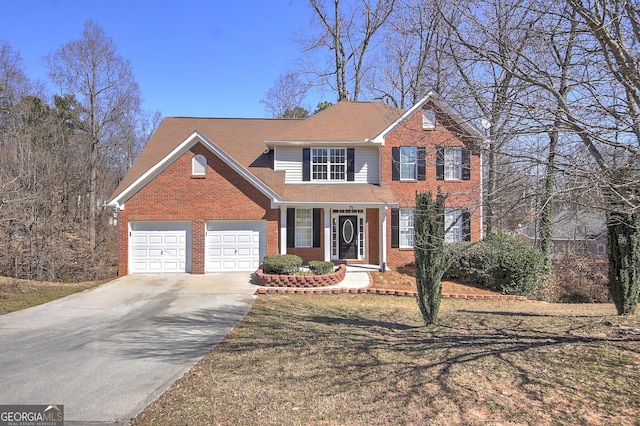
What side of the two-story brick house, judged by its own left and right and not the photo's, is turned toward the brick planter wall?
front

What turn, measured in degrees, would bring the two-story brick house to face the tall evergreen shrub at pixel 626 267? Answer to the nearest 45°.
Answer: approximately 45° to its left

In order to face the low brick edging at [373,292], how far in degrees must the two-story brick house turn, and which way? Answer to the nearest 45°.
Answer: approximately 45° to its left

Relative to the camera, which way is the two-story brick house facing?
toward the camera

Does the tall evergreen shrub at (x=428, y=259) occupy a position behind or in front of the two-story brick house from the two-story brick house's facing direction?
in front

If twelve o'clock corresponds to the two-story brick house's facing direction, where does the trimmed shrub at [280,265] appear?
The trimmed shrub is roughly at 12 o'clock from the two-story brick house.
